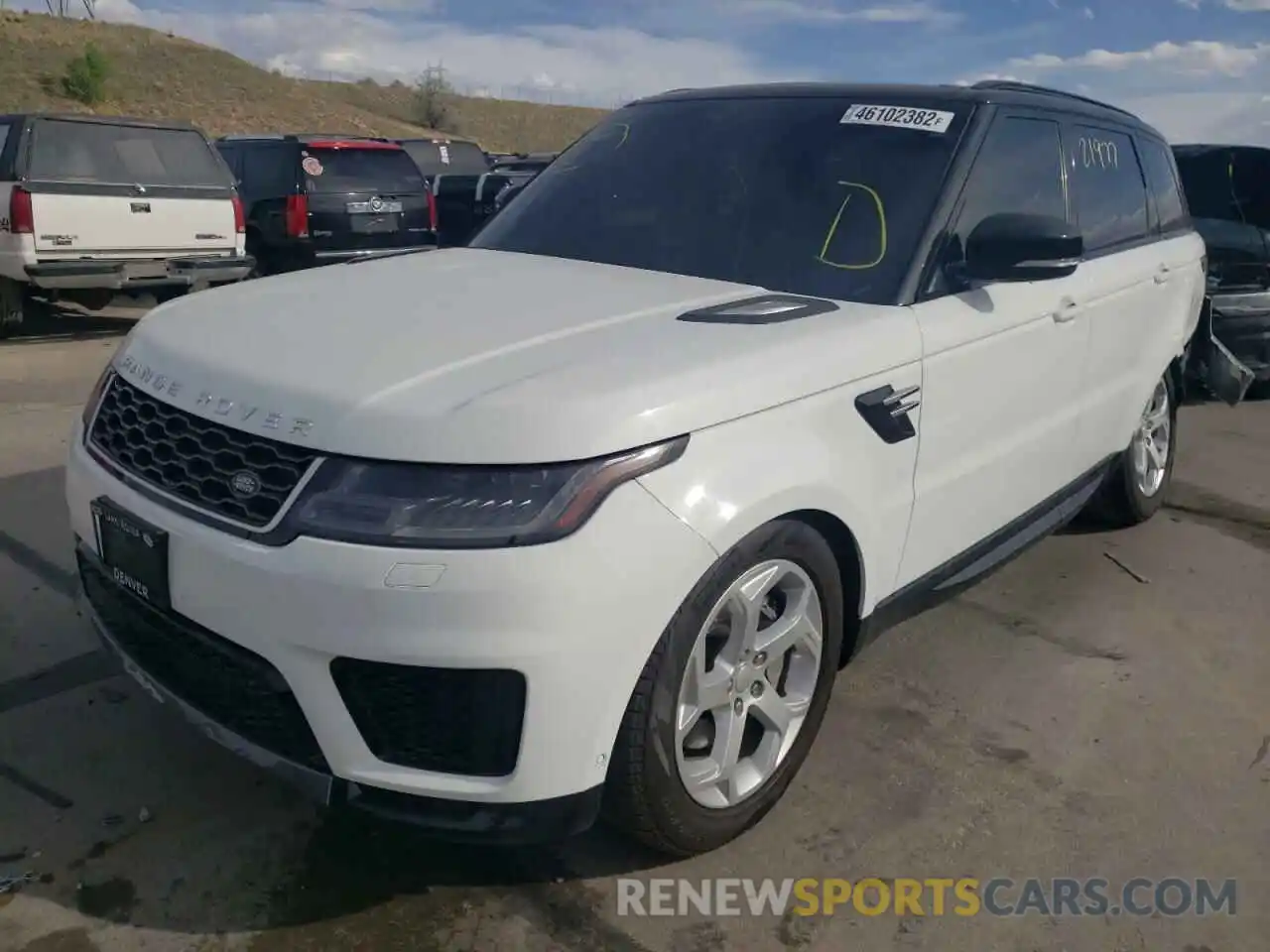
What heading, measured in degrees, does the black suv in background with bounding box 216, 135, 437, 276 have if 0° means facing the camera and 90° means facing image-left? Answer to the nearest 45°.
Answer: approximately 135°

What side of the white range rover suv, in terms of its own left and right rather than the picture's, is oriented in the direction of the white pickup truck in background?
right

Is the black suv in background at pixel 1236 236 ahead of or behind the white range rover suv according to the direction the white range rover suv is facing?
behind

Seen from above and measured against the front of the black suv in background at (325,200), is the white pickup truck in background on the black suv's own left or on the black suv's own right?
on the black suv's own left

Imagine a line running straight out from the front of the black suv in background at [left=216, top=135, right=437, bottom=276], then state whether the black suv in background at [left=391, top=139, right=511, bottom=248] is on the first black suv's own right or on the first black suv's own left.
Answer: on the first black suv's own right

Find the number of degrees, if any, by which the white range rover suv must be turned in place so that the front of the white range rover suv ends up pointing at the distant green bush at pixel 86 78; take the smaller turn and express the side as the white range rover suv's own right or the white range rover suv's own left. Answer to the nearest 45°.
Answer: approximately 90° to the white range rover suv's own right

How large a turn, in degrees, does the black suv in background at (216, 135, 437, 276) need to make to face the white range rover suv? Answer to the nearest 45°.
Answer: approximately 135° to its left

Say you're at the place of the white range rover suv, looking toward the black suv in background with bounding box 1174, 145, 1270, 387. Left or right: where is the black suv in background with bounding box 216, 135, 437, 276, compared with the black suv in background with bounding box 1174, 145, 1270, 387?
left

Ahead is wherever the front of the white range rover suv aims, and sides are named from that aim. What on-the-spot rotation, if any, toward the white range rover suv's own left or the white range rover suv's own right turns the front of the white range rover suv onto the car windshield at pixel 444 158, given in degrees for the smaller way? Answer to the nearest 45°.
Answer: approximately 135° to the white range rover suv's own right

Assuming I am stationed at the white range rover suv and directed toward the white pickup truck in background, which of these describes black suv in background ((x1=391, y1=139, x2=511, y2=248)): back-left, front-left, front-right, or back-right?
front-right

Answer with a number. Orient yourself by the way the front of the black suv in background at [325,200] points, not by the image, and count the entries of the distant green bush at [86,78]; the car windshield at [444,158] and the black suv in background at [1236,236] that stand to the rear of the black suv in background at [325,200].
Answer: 1

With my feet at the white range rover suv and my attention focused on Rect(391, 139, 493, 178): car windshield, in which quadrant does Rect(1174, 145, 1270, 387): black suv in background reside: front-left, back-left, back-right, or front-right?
front-right

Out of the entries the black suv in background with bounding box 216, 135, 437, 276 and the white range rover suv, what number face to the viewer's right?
0

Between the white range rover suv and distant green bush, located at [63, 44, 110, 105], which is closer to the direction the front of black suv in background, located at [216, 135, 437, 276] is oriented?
the distant green bush

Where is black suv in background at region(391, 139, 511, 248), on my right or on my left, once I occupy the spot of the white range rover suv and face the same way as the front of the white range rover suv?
on my right

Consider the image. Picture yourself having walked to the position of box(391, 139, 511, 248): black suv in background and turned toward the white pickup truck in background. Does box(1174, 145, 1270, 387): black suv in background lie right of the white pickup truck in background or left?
left

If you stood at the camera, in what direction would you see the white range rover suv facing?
facing the viewer and to the left of the viewer

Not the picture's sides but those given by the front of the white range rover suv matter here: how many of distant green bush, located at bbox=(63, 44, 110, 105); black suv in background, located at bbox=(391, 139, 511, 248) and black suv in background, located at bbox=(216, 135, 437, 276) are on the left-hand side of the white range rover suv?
0
